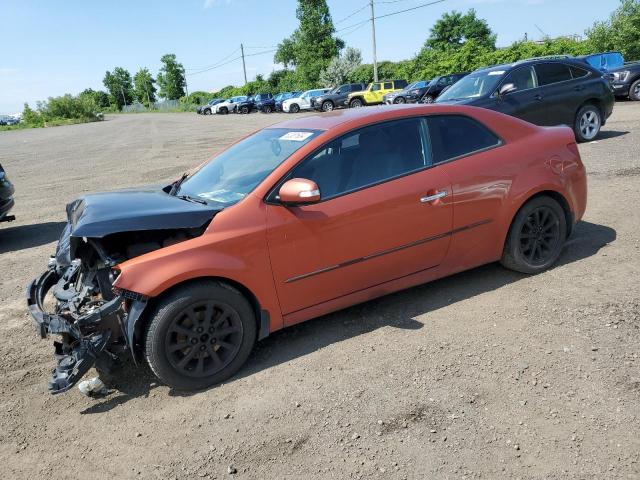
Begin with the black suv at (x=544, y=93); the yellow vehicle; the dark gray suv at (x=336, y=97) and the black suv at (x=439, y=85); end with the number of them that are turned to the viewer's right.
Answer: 0

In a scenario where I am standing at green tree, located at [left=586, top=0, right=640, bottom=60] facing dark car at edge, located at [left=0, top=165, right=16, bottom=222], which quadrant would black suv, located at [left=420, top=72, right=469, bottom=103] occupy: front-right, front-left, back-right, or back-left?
front-right

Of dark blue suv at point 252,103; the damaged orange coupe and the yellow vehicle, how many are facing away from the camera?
0

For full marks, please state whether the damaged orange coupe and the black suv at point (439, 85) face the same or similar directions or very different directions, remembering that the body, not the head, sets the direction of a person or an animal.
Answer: same or similar directions

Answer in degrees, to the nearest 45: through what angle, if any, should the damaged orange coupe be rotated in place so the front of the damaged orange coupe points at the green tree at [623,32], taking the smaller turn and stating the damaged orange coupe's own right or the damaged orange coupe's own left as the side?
approximately 180°

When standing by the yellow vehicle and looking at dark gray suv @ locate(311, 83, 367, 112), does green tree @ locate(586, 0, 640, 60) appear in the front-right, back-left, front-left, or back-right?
back-right

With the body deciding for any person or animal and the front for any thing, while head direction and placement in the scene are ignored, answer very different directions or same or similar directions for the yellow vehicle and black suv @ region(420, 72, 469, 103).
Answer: same or similar directions

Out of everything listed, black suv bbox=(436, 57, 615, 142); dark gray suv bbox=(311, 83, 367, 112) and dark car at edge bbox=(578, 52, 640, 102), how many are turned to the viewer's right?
0

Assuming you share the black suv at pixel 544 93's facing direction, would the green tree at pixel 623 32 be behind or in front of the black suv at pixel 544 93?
behind

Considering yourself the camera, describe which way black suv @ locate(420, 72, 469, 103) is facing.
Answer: facing the viewer and to the left of the viewer

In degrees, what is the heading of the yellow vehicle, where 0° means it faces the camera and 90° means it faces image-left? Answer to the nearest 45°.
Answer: approximately 45°

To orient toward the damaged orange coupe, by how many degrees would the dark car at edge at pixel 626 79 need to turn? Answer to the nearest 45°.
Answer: approximately 45° to its left
